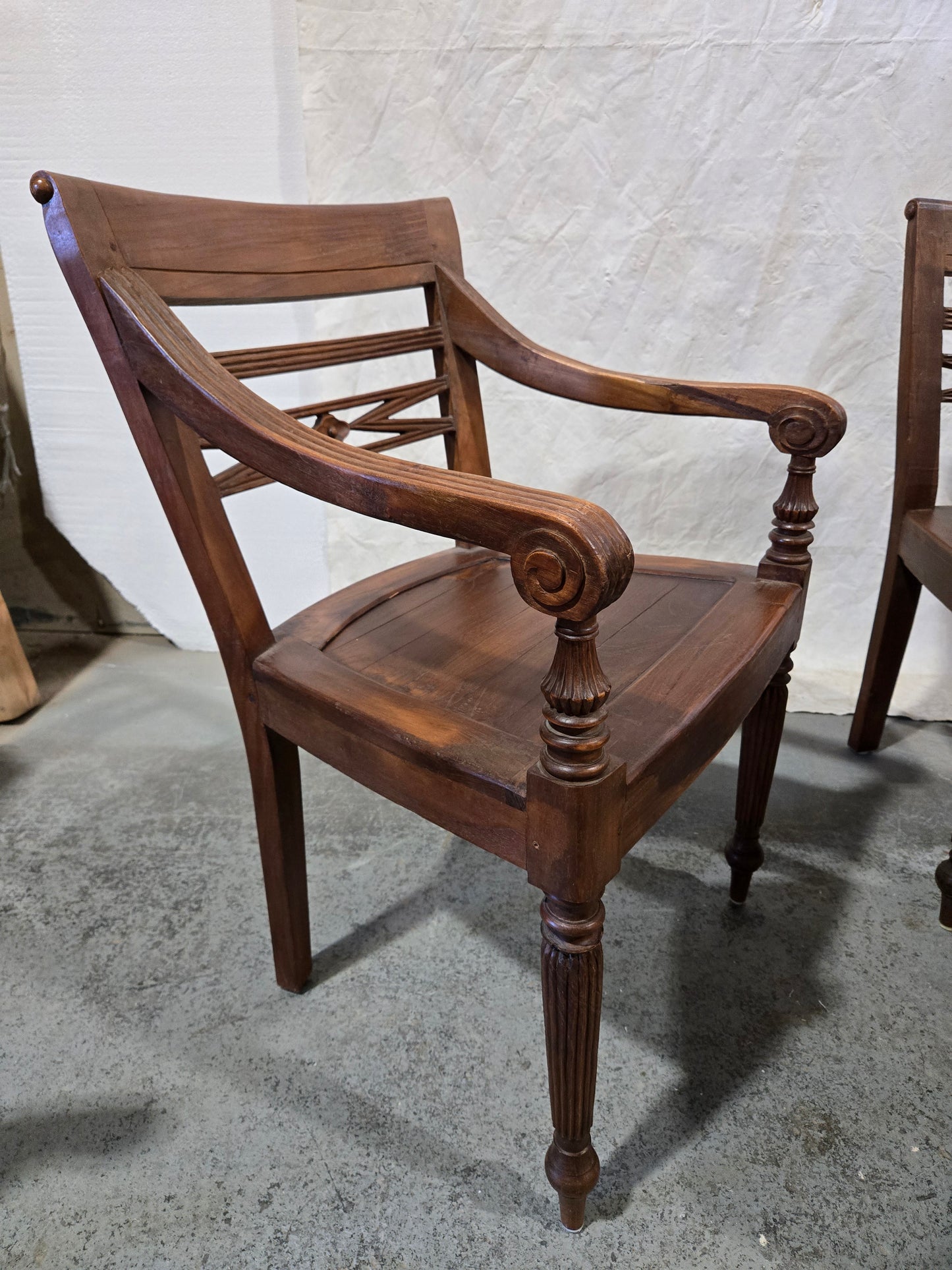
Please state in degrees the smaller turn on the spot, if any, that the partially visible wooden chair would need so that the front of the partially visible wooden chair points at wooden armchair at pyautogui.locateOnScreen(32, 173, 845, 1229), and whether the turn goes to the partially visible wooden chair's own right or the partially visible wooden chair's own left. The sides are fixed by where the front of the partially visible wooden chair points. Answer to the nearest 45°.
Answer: approximately 90° to the partially visible wooden chair's own right

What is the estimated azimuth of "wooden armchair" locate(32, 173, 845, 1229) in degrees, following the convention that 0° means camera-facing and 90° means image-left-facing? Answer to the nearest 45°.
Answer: approximately 315°

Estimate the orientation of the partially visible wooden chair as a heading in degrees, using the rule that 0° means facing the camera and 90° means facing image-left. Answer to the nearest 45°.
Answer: approximately 315°

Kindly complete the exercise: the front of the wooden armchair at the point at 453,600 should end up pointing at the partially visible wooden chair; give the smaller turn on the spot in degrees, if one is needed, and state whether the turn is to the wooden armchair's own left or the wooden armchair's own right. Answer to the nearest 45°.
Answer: approximately 90° to the wooden armchair's own left
